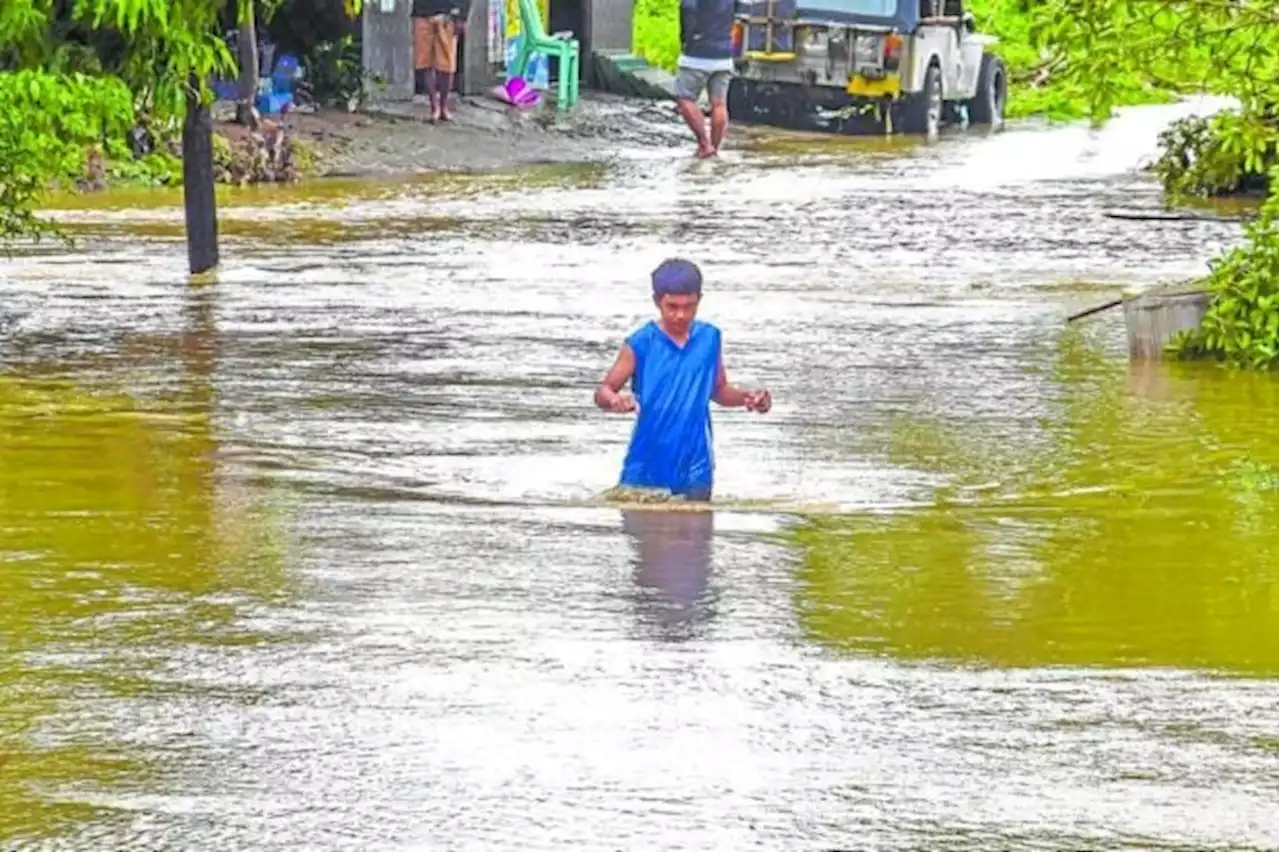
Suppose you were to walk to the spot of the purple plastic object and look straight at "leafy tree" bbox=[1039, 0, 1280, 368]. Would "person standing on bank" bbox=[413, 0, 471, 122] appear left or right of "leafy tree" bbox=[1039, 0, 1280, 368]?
right

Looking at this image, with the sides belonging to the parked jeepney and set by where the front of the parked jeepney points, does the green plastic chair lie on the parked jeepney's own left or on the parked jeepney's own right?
on the parked jeepney's own left

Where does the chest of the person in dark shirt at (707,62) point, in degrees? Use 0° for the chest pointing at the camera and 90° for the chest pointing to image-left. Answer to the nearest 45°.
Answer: approximately 180°

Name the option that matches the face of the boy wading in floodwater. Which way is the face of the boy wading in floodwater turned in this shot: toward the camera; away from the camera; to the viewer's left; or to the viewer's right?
toward the camera

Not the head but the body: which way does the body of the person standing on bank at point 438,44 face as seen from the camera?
toward the camera

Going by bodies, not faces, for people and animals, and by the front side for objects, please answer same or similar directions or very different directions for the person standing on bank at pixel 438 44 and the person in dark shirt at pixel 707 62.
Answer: very different directions

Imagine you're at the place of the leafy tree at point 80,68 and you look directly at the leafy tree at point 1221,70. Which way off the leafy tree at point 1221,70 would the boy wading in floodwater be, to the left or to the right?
right

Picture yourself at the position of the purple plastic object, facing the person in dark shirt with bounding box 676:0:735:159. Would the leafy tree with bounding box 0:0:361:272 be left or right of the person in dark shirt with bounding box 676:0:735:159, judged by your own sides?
right

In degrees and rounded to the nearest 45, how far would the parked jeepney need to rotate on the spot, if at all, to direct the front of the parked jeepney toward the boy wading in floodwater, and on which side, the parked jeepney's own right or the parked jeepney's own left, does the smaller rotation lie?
approximately 135° to the parked jeepney's own right

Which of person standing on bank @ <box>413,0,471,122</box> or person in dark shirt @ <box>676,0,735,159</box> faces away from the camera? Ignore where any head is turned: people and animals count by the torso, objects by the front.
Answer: person in dark shirt @ <box>676,0,735,159</box>

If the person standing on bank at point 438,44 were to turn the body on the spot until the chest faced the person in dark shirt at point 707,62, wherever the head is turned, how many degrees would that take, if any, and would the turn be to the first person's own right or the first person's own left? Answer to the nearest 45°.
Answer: approximately 45° to the first person's own left

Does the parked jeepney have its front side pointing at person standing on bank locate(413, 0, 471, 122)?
no
